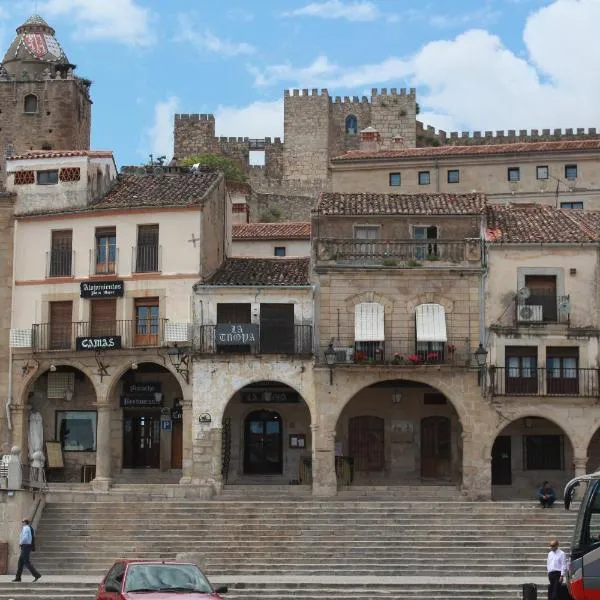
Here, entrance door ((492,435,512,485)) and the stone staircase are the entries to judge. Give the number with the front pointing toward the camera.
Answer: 2

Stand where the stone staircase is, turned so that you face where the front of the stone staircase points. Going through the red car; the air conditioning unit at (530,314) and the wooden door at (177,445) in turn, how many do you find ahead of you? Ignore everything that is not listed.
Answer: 1

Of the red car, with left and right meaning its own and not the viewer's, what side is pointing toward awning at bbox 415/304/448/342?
back

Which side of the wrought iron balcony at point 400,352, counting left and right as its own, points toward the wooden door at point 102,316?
right

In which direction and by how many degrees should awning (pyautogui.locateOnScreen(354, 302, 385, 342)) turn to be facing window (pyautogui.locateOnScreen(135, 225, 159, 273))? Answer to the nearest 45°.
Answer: approximately 90° to its right

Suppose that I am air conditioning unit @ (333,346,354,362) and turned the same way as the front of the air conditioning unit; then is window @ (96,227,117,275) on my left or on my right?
on my right

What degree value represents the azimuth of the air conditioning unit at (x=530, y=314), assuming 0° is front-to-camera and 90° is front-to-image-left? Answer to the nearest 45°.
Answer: approximately 0°

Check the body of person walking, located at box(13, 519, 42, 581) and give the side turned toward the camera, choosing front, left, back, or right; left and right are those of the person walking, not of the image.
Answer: left

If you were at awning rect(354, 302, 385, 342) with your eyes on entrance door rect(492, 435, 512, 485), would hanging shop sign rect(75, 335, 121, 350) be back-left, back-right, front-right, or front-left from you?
back-left

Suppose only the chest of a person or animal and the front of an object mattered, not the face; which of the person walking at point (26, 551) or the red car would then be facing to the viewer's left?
the person walking
